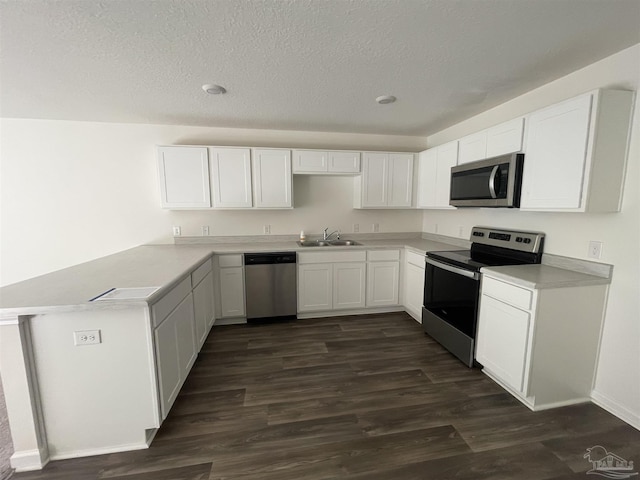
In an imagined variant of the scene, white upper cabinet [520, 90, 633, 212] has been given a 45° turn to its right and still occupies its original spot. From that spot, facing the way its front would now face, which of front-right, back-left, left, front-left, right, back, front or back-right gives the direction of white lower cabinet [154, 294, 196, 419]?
front-left

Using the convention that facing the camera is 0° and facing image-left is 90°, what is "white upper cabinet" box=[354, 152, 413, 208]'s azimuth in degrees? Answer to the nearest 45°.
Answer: approximately 0°

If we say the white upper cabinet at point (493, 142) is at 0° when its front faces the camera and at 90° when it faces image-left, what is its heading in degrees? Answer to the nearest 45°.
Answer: approximately 45°

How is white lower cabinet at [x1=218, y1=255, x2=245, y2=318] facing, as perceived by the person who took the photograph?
facing the viewer

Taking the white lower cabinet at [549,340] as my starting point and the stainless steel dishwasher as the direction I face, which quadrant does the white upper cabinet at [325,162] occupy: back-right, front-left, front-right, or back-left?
front-right

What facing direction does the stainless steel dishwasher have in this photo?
toward the camera

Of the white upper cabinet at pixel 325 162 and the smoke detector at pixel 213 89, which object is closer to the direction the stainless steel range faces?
the smoke detector

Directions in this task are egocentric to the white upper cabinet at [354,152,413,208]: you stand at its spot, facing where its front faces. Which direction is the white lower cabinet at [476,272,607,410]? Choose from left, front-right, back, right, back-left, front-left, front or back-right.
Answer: front-left

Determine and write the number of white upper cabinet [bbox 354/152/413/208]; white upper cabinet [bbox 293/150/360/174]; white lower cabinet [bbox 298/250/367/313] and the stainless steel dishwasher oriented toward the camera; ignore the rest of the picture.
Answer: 4

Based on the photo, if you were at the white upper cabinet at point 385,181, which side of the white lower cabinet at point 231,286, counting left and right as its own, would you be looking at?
left

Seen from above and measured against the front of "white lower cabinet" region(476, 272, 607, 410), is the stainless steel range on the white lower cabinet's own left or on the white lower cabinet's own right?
on the white lower cabinet's own right

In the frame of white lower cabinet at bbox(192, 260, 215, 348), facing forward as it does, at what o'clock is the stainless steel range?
The stainless steel range is roughly at 1 o'clock from the white lower cabinet.
